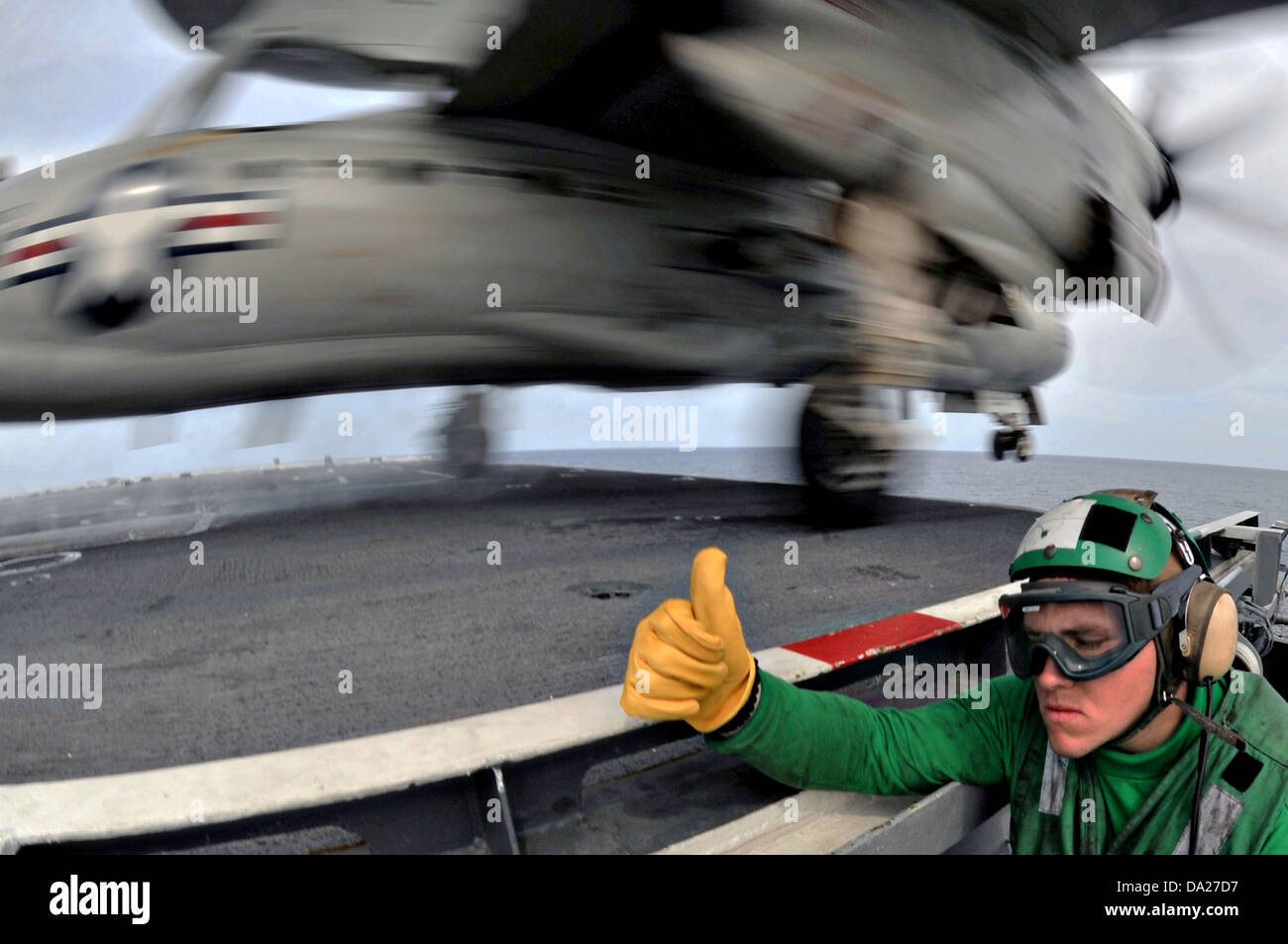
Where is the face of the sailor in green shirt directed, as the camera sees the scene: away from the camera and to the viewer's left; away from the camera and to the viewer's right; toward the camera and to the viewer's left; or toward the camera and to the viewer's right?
toward the camera and to the viewer's left

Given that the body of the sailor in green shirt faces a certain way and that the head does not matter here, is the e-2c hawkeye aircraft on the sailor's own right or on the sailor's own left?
on the sailor's own right
